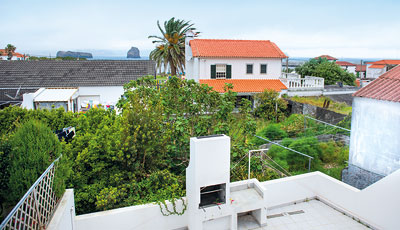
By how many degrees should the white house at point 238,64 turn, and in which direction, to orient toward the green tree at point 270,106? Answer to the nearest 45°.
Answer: approximately 45° to its left

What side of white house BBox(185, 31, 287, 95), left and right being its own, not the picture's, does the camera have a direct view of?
front

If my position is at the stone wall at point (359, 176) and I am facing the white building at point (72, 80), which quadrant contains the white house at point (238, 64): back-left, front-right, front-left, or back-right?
front-right

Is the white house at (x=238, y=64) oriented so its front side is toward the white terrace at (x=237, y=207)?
yes

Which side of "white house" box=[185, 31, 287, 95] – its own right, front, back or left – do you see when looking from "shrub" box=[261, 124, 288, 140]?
front

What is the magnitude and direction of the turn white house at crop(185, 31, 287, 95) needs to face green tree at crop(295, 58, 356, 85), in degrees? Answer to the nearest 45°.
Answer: approximately 135° to its left

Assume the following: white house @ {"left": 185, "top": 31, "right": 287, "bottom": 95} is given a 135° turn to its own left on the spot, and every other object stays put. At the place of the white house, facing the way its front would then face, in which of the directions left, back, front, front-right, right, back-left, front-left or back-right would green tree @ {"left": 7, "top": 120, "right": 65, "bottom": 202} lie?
back-right

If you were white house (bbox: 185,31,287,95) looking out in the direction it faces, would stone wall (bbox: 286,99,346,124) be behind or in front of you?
in front

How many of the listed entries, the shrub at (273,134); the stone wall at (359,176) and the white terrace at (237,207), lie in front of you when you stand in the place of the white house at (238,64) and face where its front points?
3

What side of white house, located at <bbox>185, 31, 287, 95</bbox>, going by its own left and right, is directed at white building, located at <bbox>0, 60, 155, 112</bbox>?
right

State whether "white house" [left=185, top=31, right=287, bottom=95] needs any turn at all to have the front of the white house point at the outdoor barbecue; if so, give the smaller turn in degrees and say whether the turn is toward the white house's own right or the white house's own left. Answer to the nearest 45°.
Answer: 0° — it already faces it
